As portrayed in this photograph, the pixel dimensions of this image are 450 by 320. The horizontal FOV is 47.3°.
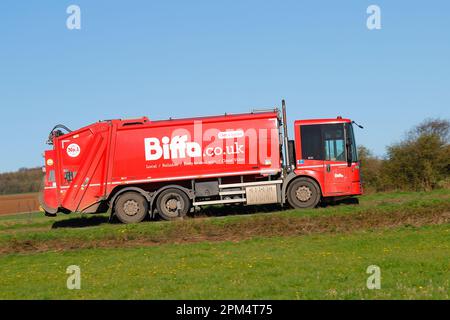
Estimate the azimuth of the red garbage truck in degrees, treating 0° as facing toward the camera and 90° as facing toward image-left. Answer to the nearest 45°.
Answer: approximately 270°
